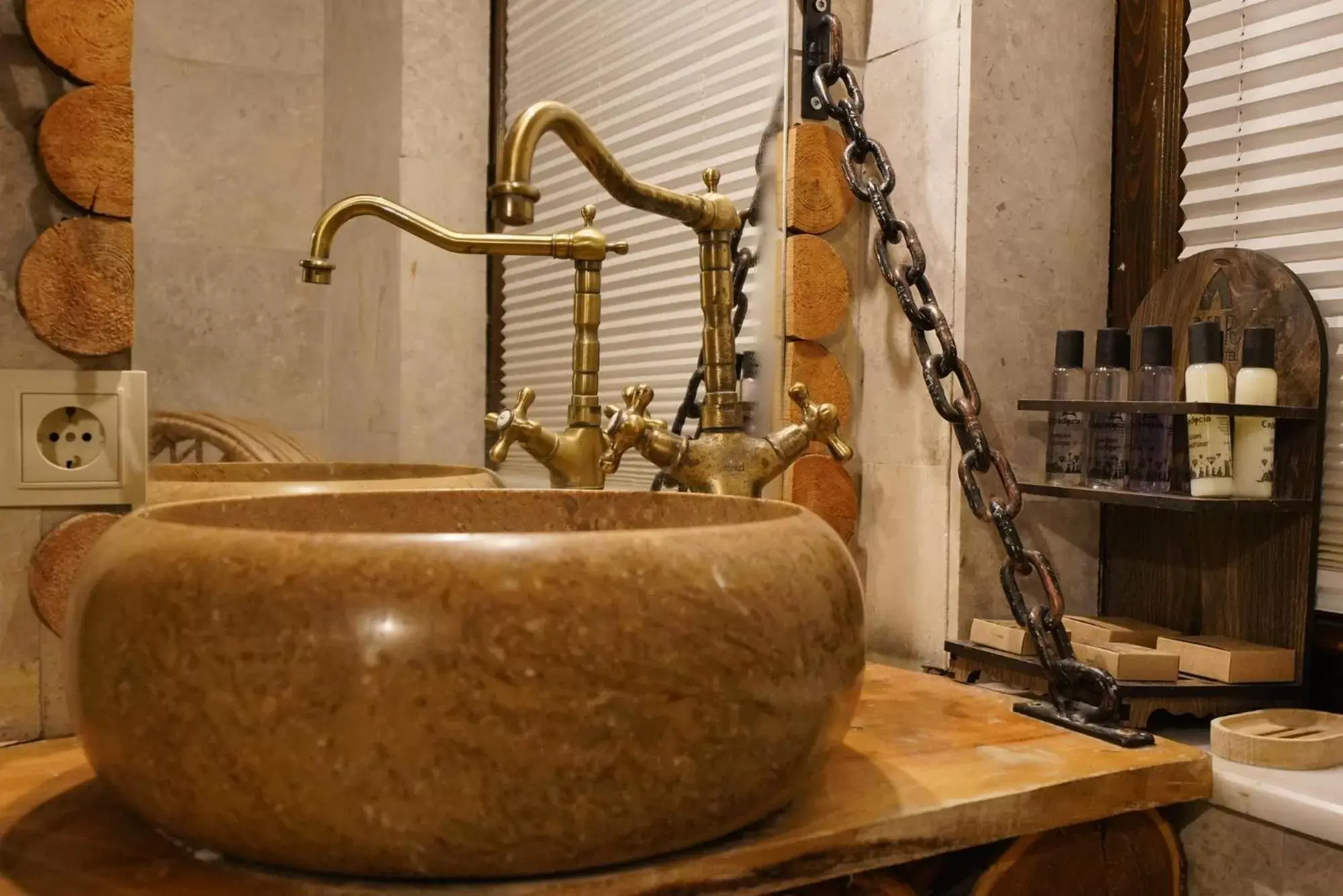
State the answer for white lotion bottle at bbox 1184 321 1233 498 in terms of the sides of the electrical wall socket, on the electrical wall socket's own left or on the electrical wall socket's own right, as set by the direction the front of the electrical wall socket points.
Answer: on the electrical wall socket's own left

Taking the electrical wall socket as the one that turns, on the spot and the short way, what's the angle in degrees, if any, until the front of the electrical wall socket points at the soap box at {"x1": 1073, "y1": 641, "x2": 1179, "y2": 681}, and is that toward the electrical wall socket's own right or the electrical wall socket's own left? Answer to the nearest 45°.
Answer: approximately 90° to the electrical wall socket's own left

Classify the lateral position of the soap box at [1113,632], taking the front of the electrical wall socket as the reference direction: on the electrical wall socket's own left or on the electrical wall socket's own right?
on the electrical wall socket's own left

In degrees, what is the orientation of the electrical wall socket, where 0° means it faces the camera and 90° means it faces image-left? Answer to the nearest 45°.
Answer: approximately 0°

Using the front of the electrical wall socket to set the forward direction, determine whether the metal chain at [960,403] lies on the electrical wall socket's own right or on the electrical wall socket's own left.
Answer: on the electrical wall socket's own left

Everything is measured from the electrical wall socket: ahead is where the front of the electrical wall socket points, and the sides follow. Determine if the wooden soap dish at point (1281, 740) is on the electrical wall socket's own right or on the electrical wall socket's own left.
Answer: on the electrical wall socket's own left

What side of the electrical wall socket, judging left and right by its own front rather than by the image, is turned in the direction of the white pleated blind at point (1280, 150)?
left

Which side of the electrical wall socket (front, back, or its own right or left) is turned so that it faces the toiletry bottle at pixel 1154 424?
left
